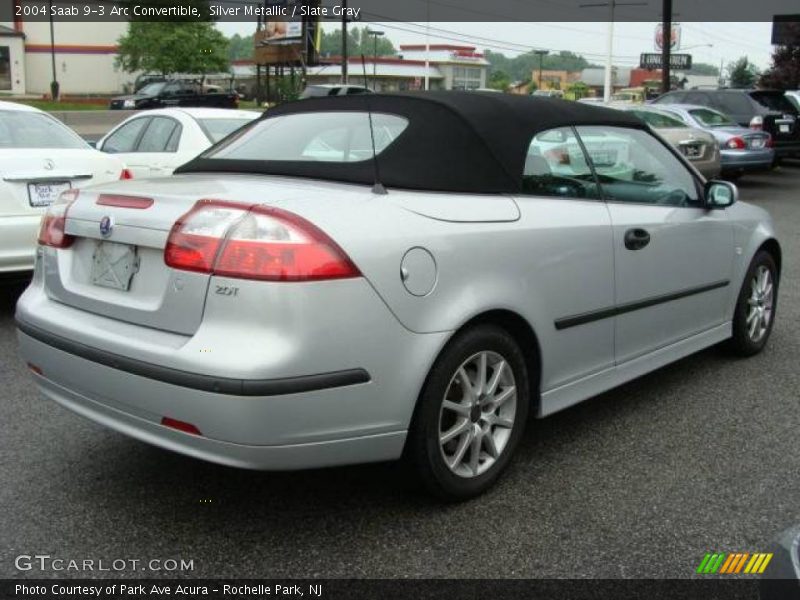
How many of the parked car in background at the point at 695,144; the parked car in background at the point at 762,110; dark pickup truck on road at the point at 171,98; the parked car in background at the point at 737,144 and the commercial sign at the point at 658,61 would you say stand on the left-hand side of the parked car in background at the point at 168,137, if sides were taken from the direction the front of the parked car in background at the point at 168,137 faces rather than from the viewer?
0

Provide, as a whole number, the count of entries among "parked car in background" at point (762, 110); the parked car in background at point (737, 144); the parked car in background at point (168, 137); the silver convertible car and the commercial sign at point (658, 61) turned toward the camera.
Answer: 1

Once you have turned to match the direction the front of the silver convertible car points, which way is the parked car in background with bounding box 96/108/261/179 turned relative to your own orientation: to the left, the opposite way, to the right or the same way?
to the left

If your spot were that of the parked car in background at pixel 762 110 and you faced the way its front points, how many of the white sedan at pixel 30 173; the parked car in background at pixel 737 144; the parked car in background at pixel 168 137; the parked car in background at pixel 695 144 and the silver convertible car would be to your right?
0

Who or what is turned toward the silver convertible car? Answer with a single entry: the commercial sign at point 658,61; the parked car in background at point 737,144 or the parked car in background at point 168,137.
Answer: the commercial sign

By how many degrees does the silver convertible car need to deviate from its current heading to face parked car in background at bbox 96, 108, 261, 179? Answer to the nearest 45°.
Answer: approximately 45° to its left

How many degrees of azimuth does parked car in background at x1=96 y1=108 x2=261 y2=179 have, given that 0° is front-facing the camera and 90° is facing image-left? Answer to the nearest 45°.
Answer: approximately 135°

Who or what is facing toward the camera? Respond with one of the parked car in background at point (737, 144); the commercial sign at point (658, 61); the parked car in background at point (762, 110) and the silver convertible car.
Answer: the commercial sign

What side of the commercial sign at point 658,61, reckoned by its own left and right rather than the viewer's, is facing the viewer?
front

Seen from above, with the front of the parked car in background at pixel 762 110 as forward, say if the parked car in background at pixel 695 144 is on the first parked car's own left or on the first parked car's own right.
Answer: on the first parked car's own left

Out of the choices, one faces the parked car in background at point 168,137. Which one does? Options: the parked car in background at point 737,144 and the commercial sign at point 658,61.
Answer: the commercial sign

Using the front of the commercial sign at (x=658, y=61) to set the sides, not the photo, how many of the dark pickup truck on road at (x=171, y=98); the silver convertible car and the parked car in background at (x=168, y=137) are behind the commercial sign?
0

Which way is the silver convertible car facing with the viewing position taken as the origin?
facing away from the viewer and to the right of the viewer

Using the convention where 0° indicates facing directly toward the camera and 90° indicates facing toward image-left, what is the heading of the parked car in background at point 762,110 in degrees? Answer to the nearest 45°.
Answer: approximately 135°

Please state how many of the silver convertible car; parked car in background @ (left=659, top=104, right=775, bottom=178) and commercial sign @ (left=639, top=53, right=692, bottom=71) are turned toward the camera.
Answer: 1

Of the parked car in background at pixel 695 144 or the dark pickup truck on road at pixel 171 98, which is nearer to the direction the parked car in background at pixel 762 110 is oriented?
the dark pickup truck on road

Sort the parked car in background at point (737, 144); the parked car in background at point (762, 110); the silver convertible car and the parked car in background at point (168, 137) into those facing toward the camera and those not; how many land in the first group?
0

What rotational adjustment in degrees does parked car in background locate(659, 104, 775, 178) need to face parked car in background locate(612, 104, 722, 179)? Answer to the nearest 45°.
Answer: approximately 135° to its left

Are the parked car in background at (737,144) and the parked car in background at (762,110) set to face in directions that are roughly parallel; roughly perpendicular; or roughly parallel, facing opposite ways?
roughly parallel

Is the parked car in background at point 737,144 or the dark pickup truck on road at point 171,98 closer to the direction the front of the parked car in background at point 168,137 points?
the dark pickup truck on road
